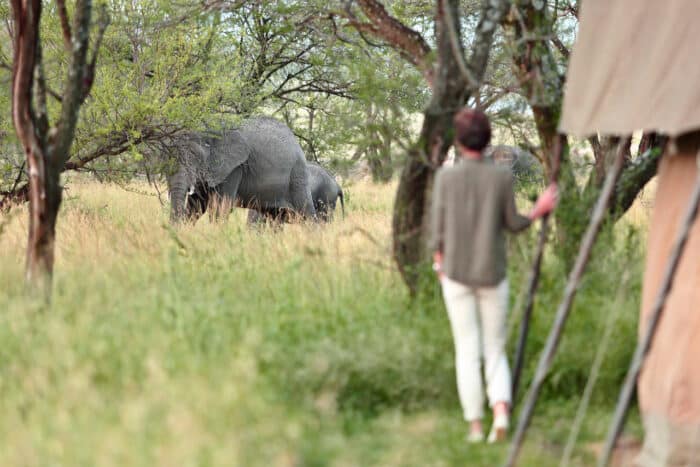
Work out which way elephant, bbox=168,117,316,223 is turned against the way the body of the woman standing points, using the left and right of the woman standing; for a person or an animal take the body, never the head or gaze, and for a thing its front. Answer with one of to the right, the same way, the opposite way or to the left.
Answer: to the left

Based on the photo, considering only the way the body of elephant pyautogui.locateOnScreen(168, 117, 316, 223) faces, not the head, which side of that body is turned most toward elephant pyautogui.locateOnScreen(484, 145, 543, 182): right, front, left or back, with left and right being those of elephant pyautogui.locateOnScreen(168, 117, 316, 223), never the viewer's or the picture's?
back

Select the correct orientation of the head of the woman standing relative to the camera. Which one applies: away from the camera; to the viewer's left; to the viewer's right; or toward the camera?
away from the camera

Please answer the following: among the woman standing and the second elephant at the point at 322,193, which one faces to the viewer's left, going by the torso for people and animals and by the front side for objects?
the second elephant

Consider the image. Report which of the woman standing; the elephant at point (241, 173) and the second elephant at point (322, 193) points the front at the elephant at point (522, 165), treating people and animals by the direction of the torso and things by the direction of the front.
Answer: the woman standing

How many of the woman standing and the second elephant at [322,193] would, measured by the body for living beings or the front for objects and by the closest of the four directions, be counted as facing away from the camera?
1

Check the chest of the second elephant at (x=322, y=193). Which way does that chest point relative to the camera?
to the viewer's left

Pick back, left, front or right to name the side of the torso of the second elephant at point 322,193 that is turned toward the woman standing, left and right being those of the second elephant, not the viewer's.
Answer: left

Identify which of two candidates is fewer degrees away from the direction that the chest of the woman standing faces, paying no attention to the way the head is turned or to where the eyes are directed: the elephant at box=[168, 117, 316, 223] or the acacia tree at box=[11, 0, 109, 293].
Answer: the elephant

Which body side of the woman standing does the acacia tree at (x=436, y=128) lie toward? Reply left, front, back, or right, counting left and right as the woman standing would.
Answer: front

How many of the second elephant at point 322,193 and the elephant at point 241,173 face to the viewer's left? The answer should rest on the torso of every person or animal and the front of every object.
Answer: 2

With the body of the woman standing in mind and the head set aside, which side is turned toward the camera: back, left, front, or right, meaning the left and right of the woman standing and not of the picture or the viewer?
back

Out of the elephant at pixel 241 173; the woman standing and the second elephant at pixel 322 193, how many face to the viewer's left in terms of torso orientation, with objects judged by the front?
2

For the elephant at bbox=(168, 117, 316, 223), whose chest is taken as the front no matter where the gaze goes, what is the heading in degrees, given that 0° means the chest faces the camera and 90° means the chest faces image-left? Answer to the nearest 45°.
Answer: approximately 90°

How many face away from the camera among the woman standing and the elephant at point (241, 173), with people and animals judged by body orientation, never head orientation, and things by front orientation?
1
